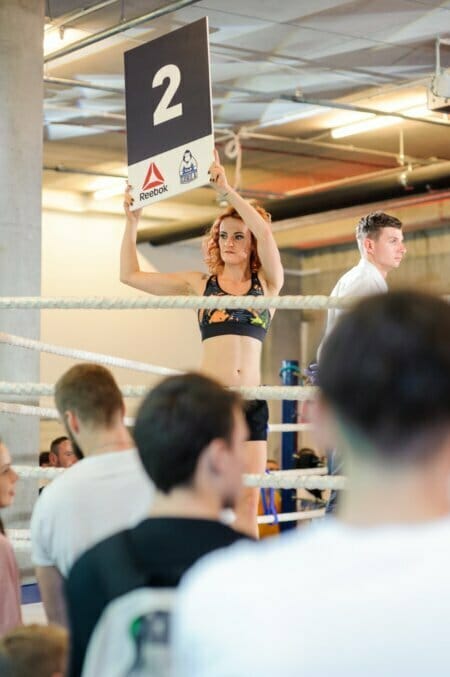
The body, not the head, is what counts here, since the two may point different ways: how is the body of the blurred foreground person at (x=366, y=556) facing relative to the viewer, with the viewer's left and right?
facing away from the viewer

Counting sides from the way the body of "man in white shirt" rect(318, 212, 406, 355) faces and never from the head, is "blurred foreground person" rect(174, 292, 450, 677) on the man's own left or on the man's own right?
on the man's own right

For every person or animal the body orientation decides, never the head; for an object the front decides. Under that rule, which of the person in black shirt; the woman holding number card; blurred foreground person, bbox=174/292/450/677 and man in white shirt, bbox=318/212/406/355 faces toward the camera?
the woman holding number card

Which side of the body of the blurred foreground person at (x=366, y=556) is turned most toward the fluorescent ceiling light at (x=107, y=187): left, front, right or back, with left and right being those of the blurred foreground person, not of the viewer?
front

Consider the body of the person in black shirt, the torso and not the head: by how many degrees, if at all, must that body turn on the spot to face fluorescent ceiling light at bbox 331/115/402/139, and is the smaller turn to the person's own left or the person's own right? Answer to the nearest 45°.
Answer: approximately 45° to the person's own left

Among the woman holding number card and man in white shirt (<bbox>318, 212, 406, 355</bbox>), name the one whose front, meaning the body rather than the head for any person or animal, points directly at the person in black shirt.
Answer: the woman holding number card

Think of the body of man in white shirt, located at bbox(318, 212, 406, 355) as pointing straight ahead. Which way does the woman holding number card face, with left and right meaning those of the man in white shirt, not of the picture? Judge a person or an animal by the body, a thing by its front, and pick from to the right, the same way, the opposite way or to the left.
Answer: to the right

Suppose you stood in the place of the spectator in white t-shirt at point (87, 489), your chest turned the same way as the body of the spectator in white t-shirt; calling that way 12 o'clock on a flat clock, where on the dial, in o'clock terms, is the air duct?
The air duct is roughly at 2 o'clock from the spectator in white t-shirt.

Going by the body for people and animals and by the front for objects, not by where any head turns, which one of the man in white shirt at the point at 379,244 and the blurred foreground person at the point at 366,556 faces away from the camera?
the blurred foreground person

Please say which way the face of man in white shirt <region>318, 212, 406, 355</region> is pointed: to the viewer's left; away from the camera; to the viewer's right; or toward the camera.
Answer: to the viewer's right

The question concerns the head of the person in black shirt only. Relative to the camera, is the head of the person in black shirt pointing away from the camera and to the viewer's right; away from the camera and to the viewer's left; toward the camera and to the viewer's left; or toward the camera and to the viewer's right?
away from the camera and to the viewer's right

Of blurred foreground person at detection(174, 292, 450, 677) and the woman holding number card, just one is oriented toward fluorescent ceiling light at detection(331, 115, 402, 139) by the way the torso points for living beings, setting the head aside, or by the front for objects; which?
the blurred foreground person

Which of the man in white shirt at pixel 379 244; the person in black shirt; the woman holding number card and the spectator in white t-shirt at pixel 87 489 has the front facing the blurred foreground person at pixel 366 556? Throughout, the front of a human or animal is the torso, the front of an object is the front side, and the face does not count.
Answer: the woman holding number card

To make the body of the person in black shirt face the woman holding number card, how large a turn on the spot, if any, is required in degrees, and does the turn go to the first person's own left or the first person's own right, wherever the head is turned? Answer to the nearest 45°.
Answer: approximately 45° to the first person's own left

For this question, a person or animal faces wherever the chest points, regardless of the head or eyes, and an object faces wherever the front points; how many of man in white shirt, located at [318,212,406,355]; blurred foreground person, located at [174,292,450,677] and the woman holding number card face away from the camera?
1
